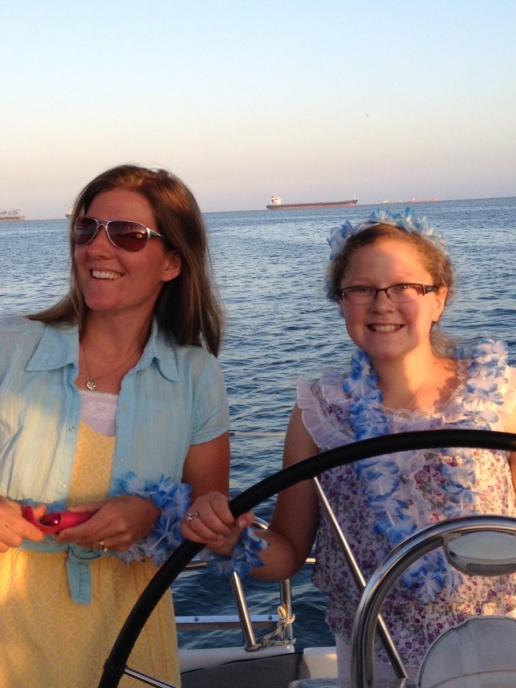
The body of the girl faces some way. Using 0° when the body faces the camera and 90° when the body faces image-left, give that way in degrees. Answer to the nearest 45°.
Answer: approximately 0°

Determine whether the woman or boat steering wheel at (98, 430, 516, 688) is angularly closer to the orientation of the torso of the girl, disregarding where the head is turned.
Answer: the boat steering wheel

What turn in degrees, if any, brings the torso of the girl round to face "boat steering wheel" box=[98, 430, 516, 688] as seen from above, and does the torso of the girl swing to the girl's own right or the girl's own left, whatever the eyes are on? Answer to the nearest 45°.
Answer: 0° — they already face it

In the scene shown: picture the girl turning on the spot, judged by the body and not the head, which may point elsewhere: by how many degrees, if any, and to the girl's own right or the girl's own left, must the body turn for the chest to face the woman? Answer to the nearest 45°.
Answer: approximately 90° to the girl's own right
